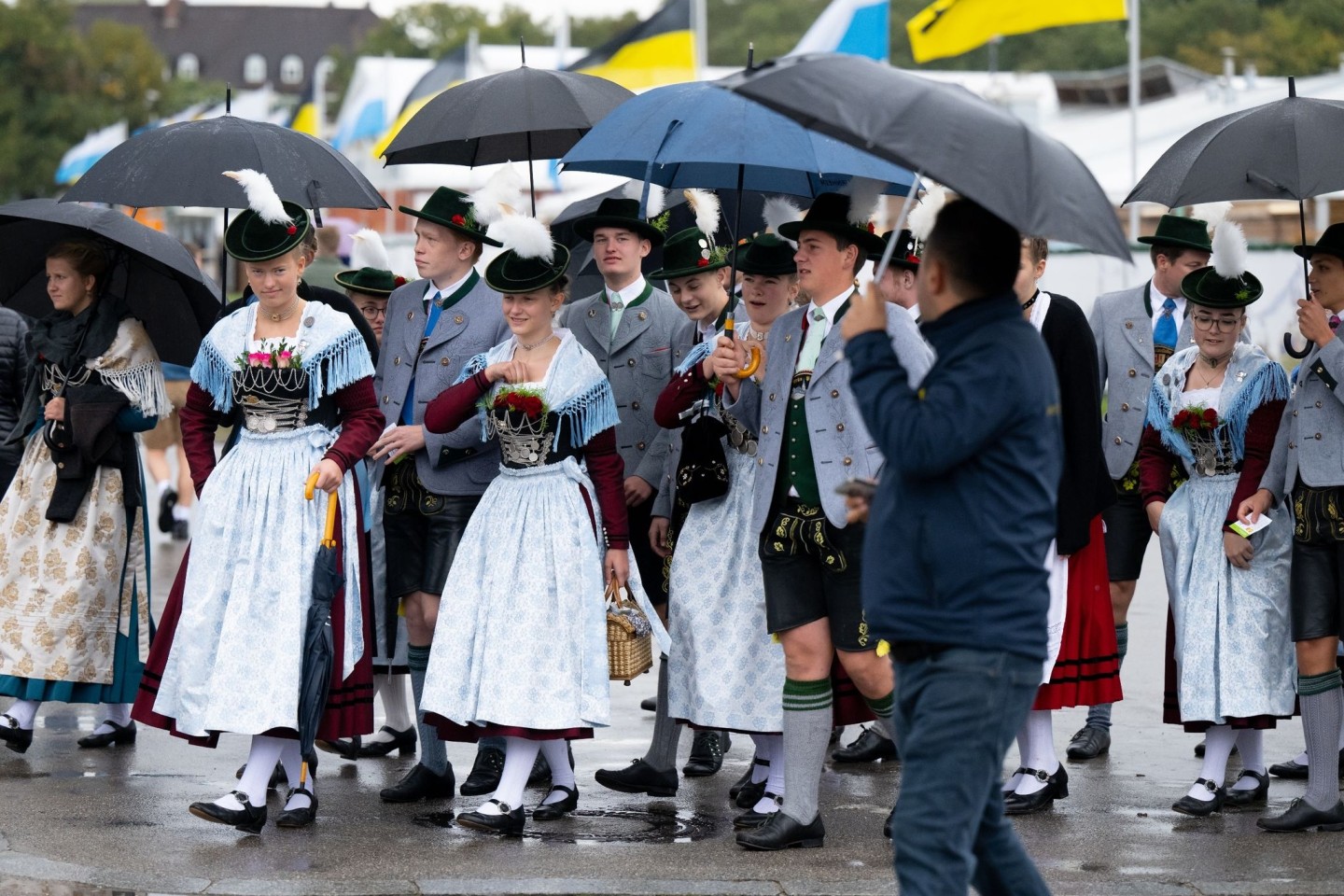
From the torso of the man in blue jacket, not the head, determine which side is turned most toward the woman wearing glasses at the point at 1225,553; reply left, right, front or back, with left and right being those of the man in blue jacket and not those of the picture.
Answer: right

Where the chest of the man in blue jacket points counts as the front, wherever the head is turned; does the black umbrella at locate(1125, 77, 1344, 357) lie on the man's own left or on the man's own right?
on the man's own right
